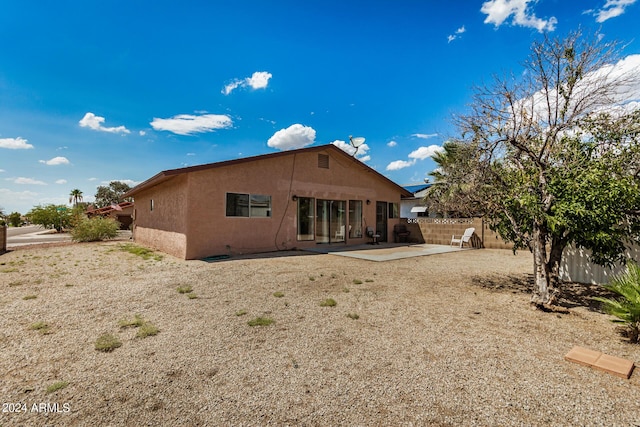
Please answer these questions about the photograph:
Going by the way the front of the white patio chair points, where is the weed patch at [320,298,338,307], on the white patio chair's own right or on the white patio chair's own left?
on the white patio chair's own left

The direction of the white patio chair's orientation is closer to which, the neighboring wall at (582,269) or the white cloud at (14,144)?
the white cloud

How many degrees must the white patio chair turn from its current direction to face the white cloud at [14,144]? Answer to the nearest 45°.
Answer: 0° — it already faces it

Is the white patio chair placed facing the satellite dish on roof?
no

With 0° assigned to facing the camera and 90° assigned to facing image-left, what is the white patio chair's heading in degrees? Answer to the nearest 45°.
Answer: approximately 90°

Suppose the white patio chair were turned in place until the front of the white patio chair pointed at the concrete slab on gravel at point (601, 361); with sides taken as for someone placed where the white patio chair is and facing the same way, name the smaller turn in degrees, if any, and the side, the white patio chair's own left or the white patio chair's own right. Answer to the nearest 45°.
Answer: approximately 90° to the white patio chair's own left
